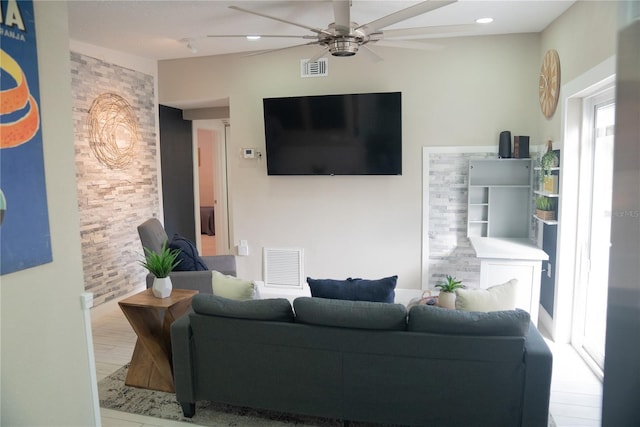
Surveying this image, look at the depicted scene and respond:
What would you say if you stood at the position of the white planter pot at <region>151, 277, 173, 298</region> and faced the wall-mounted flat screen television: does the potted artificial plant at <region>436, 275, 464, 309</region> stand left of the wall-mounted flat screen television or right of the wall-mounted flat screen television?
right

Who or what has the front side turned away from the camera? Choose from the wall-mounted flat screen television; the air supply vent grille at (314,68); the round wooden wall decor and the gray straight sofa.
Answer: the gray straight sofa

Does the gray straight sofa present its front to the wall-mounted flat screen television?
yes

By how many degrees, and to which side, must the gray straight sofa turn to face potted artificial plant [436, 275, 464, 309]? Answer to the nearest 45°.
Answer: approximately 45° to its right

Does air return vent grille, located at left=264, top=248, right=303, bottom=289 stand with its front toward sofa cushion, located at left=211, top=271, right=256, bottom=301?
yes

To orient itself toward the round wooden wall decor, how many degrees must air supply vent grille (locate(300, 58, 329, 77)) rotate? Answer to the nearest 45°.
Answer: approximately 45° to its left

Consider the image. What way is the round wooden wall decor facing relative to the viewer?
to the viewer's left

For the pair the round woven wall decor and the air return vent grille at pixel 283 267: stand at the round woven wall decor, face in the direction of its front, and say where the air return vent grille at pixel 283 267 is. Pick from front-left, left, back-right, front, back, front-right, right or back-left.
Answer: front-left

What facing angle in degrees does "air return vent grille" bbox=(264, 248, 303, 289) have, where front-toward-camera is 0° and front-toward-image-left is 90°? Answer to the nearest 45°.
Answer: approximately 0°

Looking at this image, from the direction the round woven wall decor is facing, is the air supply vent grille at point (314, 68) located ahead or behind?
ahead

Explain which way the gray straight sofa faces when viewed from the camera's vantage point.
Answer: facing away from the viewer
